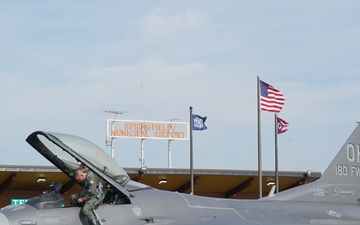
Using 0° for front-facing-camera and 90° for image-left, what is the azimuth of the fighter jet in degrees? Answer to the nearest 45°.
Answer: approximately 90°

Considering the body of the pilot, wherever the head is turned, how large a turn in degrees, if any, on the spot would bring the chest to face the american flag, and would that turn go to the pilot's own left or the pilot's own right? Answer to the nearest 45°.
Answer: approximately 135° to the pilot's own right

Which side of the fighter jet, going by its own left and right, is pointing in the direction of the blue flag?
right

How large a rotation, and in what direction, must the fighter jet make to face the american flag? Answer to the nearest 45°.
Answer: approximately 90° to its right

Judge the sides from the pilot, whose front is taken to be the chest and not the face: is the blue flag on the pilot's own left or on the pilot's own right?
on the pilot's own right

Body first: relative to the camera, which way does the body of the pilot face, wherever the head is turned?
to the viewer's left
